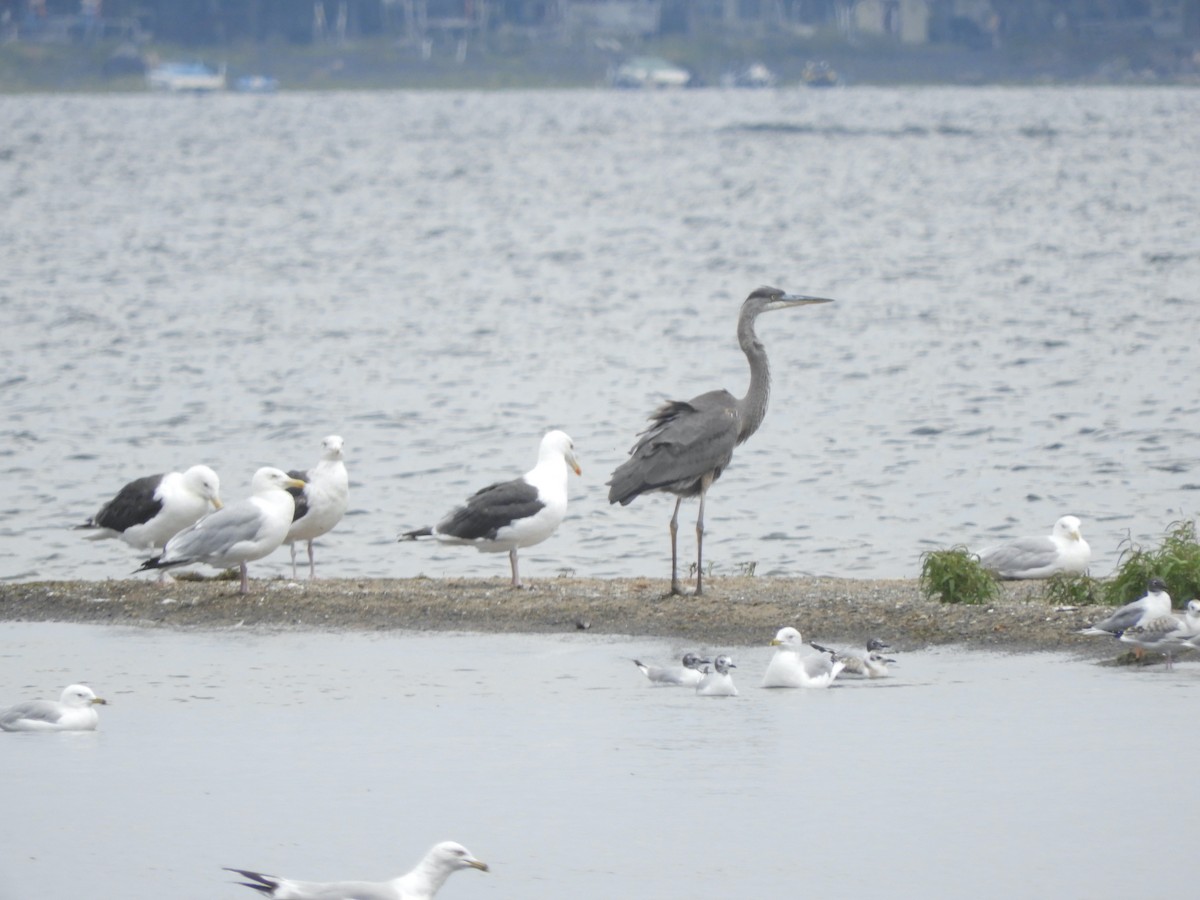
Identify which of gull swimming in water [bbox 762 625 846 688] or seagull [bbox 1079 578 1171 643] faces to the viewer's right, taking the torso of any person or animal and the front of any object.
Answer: the seagull

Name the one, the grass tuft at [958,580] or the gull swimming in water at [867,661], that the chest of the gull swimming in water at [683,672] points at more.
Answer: the gull swimming in water

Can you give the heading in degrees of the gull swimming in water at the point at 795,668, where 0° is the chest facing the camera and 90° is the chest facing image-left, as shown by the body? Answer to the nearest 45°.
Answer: approximately 45°

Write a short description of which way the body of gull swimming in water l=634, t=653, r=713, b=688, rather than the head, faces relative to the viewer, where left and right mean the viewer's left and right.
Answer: facing to the right of the viewer

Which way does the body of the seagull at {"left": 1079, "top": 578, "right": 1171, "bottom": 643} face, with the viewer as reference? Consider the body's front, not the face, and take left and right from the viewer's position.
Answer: facing to the right of the viewer

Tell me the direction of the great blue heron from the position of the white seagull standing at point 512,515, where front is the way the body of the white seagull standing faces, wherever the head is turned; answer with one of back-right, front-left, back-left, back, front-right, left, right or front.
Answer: front

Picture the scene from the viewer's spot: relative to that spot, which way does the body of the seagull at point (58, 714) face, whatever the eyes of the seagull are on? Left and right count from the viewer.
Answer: facing to the right of the viewer

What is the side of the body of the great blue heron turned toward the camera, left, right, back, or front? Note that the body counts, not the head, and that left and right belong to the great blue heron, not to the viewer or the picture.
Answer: right

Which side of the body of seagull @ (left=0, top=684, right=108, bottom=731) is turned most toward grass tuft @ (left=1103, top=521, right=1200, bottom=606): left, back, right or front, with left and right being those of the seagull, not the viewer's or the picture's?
front

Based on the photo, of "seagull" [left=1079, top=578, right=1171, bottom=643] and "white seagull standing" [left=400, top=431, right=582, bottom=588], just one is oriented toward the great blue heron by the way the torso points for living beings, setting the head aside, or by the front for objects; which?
the white seagull standing

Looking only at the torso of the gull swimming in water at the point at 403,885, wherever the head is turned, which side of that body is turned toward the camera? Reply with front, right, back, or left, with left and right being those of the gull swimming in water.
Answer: right

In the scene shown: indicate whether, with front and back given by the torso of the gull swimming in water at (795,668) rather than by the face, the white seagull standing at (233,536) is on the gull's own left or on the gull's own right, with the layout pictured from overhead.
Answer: on the gull's own right

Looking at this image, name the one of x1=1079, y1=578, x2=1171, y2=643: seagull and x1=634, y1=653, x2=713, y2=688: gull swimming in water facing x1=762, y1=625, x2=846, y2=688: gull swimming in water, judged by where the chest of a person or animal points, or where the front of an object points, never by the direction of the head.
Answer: x1=634, y1=653, x2=713, y2=688: gull swimming in water

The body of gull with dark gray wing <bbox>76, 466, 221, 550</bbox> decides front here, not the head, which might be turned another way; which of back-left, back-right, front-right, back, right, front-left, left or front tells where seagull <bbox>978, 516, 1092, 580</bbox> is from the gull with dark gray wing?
front
